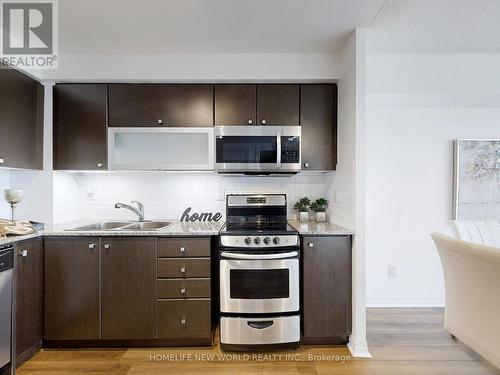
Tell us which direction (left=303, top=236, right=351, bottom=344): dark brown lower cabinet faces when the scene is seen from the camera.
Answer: facing the viewer

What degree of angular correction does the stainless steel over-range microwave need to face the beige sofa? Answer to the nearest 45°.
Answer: approximately 45° to its left

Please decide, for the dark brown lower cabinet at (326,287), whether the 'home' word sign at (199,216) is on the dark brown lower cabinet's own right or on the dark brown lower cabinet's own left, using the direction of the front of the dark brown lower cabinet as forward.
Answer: on the dark brown lower cabinet's own right

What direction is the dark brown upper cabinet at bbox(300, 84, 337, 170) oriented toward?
toward the camera

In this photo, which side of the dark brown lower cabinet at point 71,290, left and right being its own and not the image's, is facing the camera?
front

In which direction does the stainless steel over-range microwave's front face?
toward the camera
